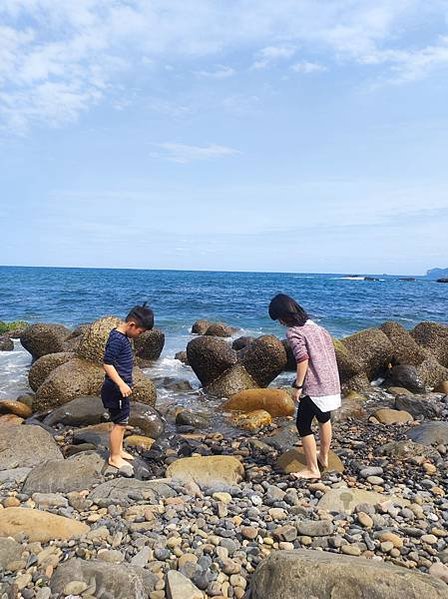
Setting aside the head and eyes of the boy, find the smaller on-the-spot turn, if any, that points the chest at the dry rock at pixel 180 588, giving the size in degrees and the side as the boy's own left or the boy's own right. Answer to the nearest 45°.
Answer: approximately 90° to the boy's own right

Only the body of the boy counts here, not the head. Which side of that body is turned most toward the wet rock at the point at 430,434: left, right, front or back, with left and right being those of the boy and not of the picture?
front

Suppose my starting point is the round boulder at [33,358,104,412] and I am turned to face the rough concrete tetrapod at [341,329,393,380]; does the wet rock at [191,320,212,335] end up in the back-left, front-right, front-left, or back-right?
front-left

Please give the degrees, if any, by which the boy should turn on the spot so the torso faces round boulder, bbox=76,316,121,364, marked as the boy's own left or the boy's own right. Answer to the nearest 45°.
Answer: approximately 90° to the boy's own left

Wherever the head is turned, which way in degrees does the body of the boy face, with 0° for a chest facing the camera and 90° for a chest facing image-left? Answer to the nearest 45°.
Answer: approximately 270°

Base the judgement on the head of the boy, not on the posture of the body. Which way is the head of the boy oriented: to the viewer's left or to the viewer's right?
to the viewer's right

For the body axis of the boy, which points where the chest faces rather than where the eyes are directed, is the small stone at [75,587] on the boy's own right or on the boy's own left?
on the boy's own right

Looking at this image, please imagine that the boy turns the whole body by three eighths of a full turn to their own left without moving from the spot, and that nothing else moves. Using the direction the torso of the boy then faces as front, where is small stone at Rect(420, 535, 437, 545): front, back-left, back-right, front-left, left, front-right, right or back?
back

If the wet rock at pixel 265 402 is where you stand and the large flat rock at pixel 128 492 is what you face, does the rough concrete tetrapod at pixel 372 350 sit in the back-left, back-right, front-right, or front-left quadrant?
back-left

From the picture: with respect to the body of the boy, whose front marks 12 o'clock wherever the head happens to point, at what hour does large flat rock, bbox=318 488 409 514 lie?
The large flat rock is roughly at 1 o'clock from the boy.

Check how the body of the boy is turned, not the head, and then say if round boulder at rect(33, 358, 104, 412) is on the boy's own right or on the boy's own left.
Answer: on the boy's own left

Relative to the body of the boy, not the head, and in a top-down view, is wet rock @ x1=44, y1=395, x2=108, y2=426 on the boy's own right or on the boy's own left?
on the boy's own left

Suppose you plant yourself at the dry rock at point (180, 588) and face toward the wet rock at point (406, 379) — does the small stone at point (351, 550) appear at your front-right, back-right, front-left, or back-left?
front-right

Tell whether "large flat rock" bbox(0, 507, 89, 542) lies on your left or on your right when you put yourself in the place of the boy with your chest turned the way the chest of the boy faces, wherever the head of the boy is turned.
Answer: on your right
